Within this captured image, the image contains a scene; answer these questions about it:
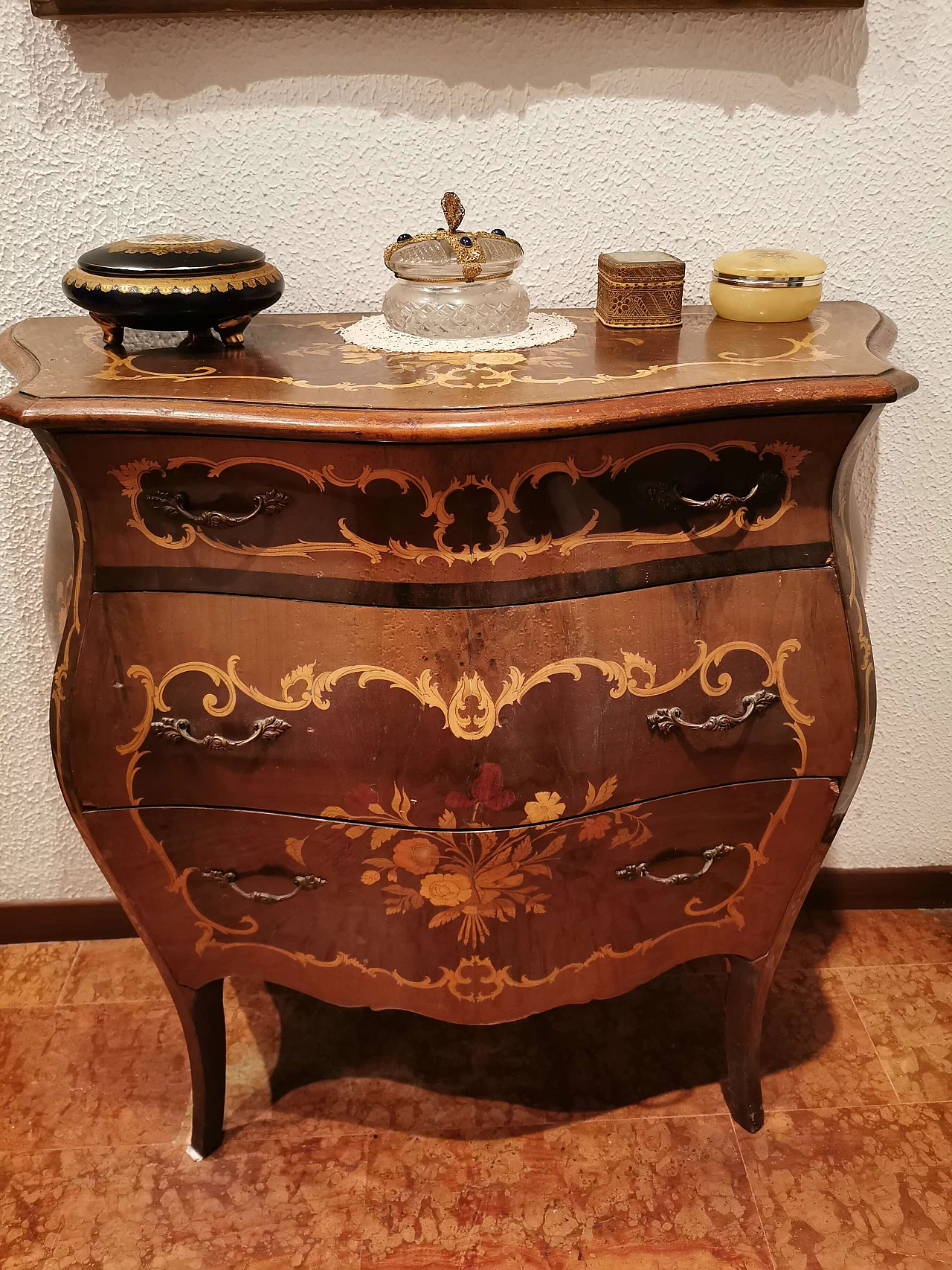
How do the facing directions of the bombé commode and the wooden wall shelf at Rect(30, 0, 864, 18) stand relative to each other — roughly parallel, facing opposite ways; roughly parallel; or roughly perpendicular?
roughly parallel

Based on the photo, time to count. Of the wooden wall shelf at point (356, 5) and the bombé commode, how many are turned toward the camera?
2

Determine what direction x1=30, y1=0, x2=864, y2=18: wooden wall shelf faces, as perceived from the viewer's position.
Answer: facing the viewer

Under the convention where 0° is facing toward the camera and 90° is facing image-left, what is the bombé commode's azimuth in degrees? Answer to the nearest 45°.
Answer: approximately 0°
